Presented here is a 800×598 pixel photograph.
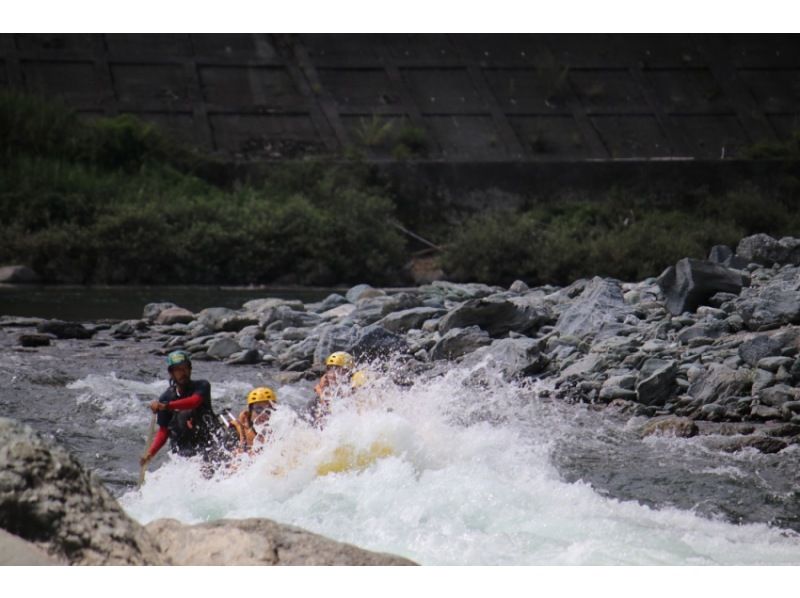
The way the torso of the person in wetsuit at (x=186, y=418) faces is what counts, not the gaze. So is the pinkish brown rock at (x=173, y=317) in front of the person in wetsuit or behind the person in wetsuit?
behind

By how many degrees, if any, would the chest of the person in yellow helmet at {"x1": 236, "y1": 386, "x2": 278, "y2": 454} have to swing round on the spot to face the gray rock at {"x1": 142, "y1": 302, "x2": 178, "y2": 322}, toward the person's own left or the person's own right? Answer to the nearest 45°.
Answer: approximately 135° to the person's own left

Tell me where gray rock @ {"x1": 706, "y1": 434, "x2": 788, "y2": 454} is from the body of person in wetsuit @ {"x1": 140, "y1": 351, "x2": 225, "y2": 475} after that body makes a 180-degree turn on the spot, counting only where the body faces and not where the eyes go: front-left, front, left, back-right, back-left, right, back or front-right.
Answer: right

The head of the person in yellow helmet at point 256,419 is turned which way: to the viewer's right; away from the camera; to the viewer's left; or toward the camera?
toward the camera

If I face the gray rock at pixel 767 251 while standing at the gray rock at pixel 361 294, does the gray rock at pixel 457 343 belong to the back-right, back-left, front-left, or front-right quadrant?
front-right

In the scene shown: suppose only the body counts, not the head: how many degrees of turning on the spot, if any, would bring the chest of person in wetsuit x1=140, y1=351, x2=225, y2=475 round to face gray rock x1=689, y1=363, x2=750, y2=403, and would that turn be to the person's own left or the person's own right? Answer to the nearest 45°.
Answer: approximately 90° to the person's own left

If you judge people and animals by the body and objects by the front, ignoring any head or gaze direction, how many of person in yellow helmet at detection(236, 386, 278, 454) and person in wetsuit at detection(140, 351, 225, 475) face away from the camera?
0

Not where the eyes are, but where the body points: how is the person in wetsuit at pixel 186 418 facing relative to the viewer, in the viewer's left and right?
facing the viewer

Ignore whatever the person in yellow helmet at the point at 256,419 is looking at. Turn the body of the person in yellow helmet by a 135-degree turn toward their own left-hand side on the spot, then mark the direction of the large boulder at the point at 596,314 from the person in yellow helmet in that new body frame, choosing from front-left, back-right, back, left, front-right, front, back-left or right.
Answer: front-right

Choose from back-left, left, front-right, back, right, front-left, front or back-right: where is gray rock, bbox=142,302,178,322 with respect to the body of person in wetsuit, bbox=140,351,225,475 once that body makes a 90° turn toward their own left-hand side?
left

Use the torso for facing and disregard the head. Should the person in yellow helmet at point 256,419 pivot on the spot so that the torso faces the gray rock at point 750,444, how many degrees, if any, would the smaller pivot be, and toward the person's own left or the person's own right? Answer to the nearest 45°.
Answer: approximately 45° to the person's own left

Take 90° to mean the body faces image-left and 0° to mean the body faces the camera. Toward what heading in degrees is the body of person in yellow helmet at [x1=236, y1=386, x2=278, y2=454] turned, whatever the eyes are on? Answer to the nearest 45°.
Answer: approximately 315°
